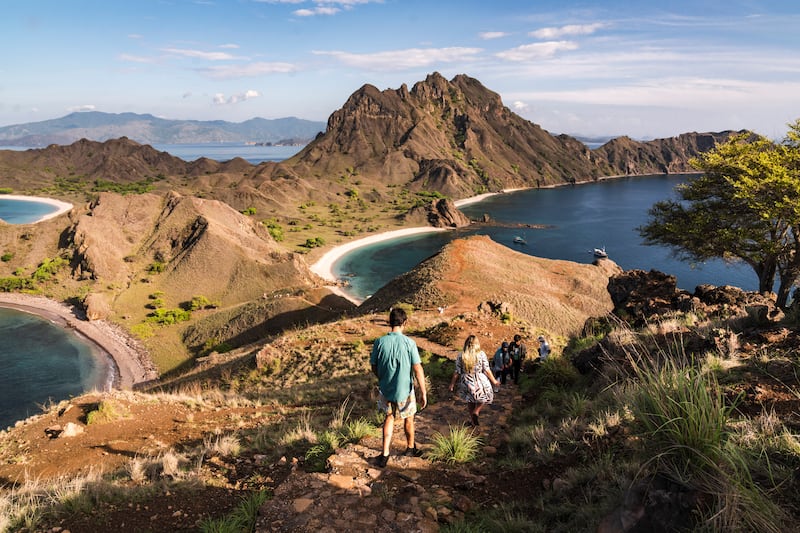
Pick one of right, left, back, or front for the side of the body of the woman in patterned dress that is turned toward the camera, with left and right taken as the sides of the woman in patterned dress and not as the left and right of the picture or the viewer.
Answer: back

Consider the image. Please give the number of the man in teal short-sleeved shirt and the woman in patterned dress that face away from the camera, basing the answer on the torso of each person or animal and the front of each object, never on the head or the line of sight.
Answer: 2

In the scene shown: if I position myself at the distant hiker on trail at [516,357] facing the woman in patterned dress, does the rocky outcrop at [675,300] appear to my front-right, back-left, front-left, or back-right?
back-left

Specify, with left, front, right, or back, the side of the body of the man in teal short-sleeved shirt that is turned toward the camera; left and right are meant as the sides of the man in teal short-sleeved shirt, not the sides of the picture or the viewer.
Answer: back

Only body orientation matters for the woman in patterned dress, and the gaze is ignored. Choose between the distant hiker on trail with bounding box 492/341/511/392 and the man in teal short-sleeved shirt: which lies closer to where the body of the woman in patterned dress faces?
the distant hiker on trail

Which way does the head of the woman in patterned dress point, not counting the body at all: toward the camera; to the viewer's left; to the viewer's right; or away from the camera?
away from the camera
